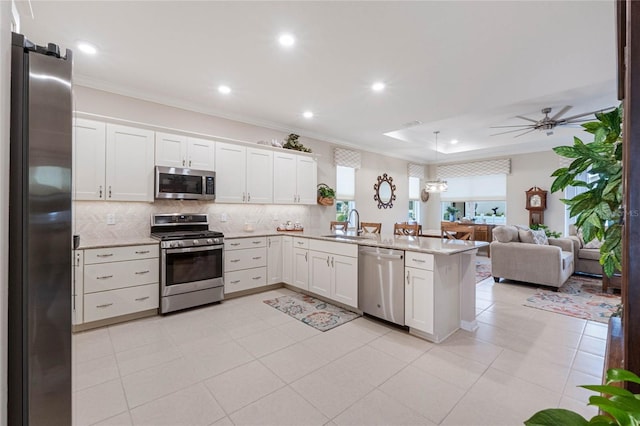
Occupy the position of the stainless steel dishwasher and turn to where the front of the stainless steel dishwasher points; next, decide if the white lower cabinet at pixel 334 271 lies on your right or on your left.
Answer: on your right

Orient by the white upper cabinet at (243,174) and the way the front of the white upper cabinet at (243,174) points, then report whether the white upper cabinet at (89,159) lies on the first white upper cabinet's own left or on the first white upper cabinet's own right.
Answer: on the first white upper cabinet's own right

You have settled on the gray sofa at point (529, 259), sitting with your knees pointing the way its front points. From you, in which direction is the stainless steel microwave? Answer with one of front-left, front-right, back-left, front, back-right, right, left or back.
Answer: back-right

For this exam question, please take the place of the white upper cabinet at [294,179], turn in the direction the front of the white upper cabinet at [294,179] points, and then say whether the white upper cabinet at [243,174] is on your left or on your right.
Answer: on your right

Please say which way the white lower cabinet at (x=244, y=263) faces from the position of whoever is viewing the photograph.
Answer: facing the viewer and to the right of the viewer

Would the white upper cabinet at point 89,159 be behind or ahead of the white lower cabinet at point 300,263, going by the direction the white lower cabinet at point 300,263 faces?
ahead

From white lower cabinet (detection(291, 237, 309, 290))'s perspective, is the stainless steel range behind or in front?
in front

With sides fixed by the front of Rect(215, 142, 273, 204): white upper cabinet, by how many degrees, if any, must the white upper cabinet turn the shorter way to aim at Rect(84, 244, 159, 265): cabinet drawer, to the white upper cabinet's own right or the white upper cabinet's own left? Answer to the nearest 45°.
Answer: approximately 90° to the white upper cabinet's own right

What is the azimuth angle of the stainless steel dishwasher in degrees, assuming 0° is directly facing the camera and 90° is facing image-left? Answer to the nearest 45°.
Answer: approximately 45°
